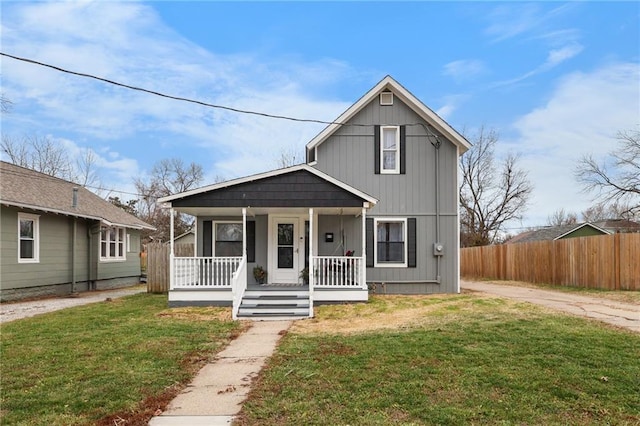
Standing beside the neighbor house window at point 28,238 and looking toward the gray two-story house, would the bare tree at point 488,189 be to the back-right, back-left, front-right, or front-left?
front-left

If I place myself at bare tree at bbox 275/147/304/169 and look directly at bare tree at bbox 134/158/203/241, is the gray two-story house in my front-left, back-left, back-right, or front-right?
back-left

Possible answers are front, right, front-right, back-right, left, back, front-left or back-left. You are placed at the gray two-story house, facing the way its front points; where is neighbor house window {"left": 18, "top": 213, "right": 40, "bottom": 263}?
right

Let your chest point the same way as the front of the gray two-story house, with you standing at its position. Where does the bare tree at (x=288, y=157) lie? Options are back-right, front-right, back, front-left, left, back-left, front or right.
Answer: back

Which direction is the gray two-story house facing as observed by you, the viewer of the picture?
facing the viewer

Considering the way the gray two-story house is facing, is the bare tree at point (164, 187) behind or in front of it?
behind

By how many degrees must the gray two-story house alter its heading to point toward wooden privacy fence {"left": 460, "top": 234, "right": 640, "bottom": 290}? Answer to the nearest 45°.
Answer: approximately 135° to its left

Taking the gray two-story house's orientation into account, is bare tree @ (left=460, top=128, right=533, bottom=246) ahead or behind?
behind
